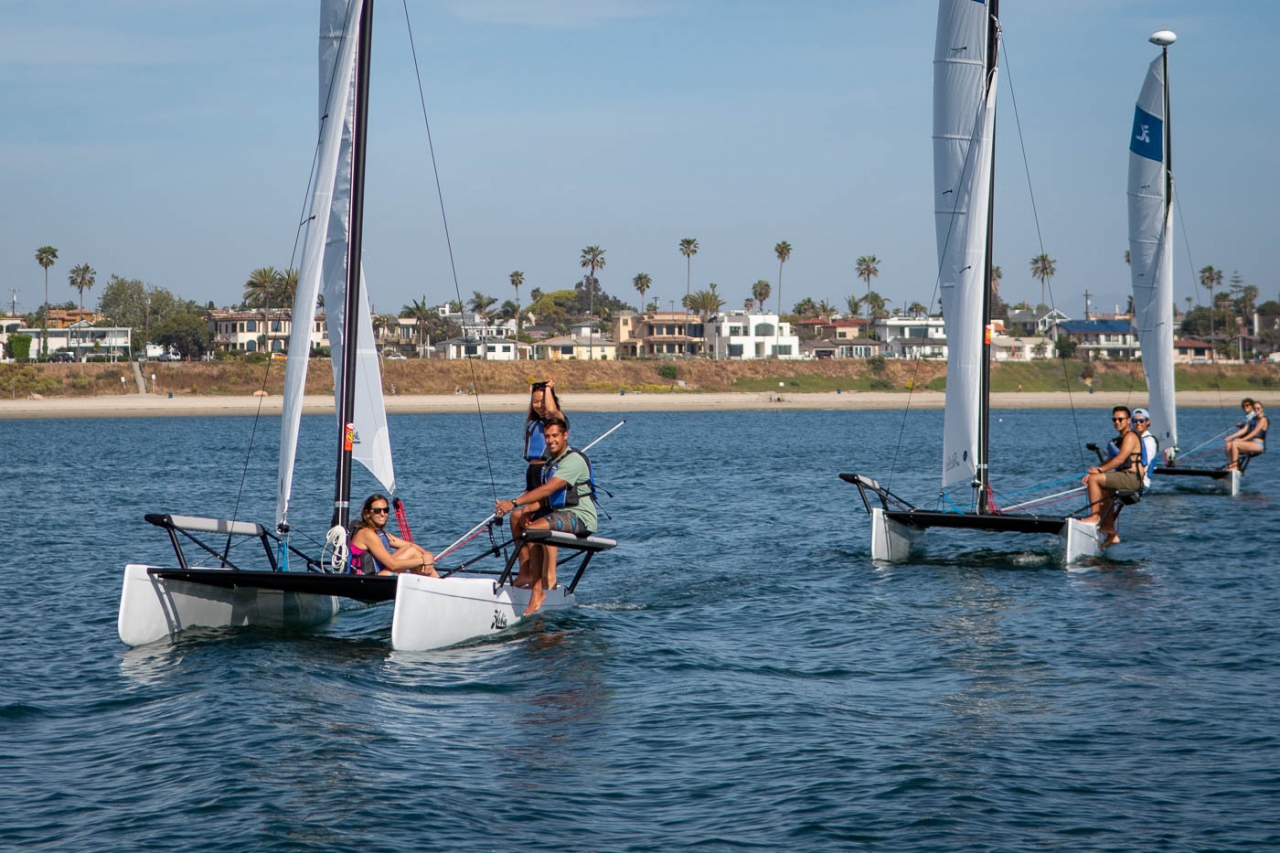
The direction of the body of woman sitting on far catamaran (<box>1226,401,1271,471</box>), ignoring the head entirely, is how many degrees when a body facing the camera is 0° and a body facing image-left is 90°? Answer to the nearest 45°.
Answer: approximately 90°

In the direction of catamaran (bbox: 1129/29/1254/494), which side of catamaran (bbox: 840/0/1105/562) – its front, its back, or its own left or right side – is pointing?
back

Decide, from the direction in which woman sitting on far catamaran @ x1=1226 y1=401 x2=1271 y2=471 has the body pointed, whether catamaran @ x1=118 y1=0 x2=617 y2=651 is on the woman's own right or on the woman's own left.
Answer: on the woman's own left

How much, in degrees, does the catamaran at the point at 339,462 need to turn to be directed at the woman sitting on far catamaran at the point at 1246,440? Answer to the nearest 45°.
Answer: approximately 180°

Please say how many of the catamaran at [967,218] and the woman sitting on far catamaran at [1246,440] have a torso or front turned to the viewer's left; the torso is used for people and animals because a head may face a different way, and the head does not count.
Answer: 1

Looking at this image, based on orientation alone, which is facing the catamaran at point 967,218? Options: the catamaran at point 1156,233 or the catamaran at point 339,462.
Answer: the catamaran at point 1156,233

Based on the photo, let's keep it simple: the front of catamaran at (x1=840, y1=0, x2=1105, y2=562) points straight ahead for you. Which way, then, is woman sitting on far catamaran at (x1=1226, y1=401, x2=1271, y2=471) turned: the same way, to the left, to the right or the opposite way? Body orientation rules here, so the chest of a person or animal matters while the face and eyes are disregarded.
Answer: to the right
